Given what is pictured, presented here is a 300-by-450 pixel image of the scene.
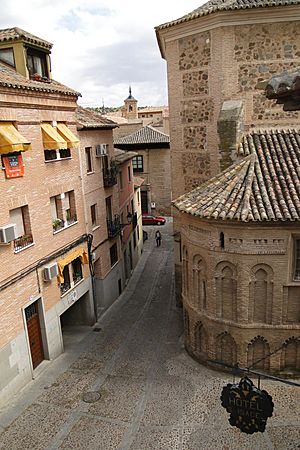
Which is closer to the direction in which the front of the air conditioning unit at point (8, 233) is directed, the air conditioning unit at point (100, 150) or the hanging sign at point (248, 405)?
the hanging sign

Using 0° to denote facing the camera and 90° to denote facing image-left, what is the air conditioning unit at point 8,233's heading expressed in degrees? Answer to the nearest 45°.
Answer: approximately 315°

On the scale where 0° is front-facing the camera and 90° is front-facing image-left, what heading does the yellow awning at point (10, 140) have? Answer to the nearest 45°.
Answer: approximately 315°

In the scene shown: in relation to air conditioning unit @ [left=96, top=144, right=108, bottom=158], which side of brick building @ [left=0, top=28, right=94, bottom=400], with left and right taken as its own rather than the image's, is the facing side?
left

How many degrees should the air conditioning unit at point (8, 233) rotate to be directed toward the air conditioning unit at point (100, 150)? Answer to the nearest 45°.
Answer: approximately 90° to its left

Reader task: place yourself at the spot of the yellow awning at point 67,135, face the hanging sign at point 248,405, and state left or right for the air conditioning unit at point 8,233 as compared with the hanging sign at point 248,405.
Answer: right

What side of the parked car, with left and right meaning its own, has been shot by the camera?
right
